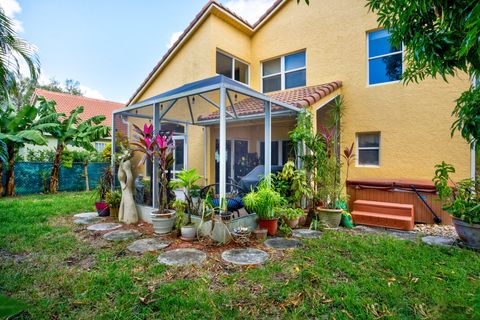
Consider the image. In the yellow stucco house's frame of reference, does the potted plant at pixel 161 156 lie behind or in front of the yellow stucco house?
behind

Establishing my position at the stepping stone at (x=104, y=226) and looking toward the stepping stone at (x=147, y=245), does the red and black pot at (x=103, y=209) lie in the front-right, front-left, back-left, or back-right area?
back-left

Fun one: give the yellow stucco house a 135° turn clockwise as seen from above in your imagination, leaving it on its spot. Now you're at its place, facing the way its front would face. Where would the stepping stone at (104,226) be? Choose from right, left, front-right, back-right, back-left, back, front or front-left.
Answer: right

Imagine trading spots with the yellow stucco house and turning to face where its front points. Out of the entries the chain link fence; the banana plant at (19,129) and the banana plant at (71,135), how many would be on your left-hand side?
3

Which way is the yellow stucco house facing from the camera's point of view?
away from the camera

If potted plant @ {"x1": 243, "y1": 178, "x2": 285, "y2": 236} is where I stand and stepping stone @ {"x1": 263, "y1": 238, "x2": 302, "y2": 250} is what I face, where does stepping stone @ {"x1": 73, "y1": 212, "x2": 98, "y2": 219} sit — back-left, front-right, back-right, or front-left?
back-right

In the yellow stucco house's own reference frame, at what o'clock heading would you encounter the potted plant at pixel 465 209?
The potted plant is roughly at 5 o'clock from the yellow stucco house.

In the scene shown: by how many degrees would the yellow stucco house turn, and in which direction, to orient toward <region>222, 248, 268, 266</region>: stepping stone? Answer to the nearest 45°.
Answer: approximately 180°
